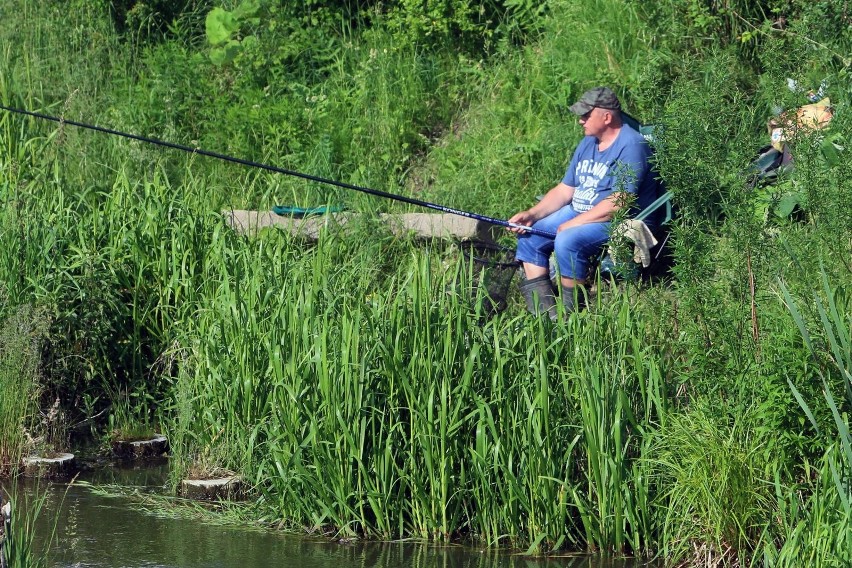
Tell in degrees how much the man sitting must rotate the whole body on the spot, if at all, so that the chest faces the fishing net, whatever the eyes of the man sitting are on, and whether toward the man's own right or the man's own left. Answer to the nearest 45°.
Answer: approximately 45° to the man's own right

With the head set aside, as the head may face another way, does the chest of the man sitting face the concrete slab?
no

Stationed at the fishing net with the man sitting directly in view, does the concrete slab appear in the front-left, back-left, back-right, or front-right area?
back-left

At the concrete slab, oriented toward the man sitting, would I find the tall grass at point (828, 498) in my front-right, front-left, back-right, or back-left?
front-right

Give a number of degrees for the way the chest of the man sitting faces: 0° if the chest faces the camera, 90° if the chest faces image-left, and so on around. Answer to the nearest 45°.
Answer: approximately 45°

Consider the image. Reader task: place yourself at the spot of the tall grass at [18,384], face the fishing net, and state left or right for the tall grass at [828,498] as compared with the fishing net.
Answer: right

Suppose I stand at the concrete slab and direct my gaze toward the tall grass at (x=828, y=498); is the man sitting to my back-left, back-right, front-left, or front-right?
front-left

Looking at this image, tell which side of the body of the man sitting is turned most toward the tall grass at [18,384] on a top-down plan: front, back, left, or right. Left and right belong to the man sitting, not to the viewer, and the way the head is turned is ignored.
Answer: front
